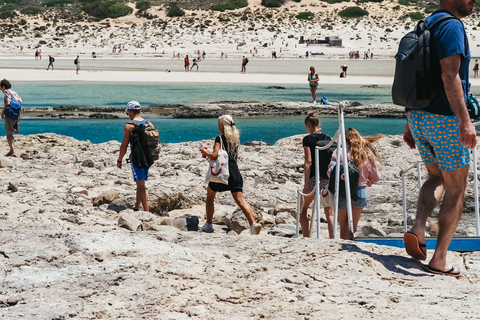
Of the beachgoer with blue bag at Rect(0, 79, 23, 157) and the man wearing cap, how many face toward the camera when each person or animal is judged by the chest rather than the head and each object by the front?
0

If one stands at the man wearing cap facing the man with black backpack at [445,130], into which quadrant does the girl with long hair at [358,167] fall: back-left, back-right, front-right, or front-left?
front-left

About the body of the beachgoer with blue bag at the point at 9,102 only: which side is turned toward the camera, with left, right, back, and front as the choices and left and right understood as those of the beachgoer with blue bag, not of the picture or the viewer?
left

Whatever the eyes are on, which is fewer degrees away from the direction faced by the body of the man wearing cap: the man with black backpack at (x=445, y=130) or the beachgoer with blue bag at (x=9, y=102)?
the beachgoer with blue bag

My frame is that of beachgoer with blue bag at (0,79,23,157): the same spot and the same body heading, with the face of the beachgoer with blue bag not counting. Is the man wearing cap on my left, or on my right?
on my left

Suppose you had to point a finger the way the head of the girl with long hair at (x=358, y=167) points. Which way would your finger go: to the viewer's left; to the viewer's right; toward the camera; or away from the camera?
away from the camera

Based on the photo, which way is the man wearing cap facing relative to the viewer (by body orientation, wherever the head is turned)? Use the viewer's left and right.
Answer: facing away from the viewer and to the left of the viewer

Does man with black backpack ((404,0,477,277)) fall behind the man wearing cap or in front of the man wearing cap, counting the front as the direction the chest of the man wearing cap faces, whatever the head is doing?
behind

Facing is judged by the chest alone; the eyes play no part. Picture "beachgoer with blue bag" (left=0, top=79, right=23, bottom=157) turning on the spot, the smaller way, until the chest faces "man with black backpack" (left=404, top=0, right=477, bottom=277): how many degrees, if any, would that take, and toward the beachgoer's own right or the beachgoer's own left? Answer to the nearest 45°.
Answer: approximately 90° to the beachgoer's own left

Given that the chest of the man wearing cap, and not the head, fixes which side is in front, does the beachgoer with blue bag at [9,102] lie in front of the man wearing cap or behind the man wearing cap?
in front
